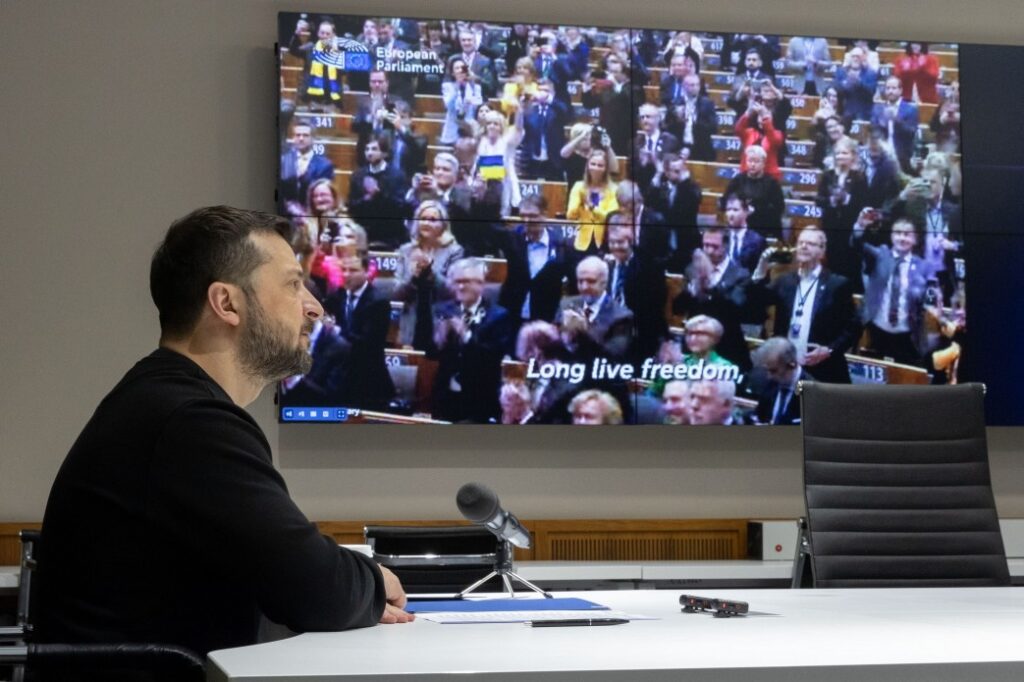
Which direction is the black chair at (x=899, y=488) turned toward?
toward the camera

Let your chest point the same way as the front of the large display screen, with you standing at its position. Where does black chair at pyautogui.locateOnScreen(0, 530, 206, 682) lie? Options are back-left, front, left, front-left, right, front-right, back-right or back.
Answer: front

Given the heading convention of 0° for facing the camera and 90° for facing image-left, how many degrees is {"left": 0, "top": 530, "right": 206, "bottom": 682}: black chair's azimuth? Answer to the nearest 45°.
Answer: approximately 270°

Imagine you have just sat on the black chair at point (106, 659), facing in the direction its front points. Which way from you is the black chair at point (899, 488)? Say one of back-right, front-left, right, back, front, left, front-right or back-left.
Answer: front-left

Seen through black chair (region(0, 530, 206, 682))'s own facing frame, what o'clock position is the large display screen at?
The large display screen is roughly at 10 o'clock from the black chair.

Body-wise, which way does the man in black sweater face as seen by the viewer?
to the viewer's right

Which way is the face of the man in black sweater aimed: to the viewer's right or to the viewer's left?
to the viewer's right

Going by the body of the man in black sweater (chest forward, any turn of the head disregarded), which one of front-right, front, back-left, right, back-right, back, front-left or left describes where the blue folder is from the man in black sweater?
front-left

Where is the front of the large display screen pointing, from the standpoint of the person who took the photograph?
facing the viewer
